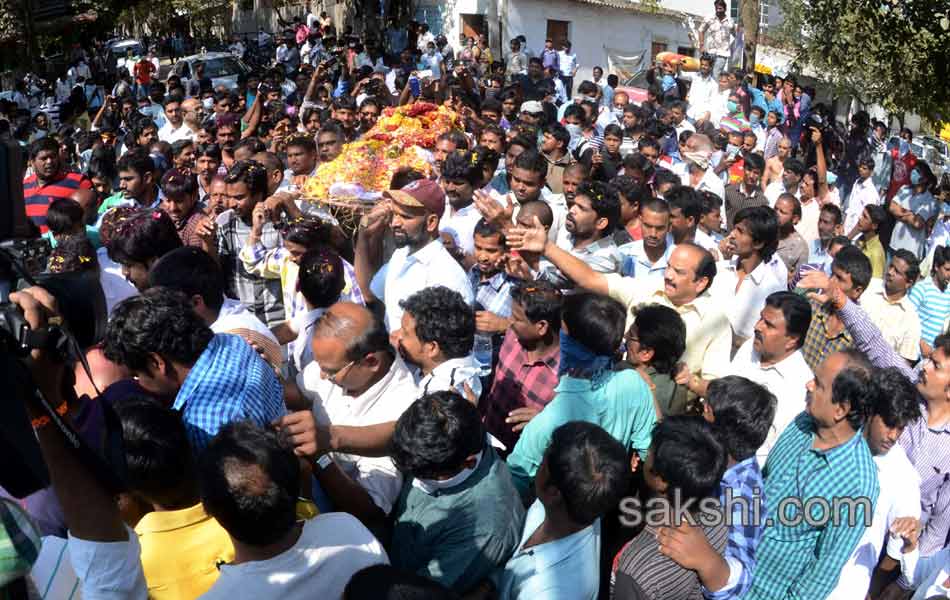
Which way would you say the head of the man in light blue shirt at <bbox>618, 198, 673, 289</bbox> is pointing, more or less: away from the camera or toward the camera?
toward the camera

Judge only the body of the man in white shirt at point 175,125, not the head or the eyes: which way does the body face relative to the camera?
toward the camera

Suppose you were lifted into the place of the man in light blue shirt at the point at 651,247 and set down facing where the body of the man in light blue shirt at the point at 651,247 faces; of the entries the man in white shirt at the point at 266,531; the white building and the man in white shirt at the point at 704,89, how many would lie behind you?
2

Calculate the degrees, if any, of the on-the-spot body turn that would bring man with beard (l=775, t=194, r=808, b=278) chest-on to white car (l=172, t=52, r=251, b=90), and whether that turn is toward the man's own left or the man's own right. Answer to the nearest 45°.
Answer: approximately 90° to the man's own right

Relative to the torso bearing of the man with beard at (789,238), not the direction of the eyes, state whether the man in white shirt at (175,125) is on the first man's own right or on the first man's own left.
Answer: on the first man's own right

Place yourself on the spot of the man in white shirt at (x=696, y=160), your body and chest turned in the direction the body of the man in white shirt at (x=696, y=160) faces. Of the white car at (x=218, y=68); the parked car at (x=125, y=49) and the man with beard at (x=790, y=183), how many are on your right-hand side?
2

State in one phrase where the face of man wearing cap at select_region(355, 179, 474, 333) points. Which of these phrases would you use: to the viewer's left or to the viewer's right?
to the viewer's left

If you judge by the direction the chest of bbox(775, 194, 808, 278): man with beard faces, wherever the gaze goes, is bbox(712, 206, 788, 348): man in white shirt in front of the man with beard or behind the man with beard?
in front

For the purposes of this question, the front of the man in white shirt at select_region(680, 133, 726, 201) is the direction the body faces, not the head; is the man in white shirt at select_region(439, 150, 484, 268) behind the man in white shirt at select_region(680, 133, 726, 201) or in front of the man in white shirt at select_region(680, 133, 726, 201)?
in front

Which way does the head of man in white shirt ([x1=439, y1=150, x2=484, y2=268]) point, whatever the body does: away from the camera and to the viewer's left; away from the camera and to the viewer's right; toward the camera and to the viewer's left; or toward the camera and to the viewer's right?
toward the camera and to the viewer's left

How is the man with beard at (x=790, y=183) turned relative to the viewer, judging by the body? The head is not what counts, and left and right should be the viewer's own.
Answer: facing the viewer and to the left of the viewer

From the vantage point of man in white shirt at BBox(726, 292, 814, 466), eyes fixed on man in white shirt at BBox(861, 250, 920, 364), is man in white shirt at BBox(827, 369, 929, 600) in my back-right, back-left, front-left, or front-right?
back-right

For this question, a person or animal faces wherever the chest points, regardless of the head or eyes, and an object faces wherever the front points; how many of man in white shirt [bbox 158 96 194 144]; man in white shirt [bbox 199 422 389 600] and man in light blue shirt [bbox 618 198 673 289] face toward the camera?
2
